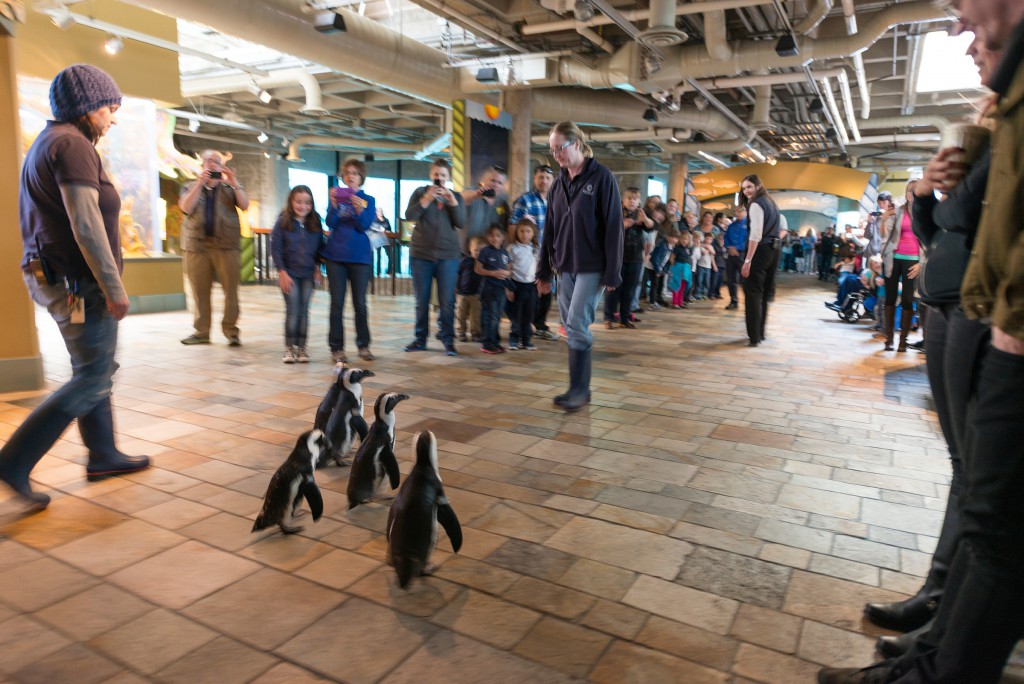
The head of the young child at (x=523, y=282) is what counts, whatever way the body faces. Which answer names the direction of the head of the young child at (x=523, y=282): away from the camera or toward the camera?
toward the camera

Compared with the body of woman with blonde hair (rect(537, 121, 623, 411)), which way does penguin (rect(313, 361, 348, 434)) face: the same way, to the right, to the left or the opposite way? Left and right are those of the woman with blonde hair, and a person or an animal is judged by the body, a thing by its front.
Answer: the opposite way

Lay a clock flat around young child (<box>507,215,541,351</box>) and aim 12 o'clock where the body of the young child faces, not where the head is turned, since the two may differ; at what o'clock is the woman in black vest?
The woman in black vest is roughly at 9 o'clock from the young child.

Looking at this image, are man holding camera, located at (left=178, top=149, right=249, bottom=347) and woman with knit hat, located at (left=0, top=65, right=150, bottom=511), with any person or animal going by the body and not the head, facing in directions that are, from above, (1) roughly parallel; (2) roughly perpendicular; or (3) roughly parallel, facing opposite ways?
roughly perpendicular

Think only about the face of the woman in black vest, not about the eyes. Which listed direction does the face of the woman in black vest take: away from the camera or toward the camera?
toward the camera

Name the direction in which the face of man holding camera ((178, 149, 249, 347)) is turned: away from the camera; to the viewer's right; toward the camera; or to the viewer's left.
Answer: toward the camera

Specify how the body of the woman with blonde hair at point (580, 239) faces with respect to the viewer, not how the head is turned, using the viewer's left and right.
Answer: facing the viewer and to the left of the viewer

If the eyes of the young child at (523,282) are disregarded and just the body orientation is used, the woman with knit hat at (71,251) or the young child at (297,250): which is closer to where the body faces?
the woman with knit hat

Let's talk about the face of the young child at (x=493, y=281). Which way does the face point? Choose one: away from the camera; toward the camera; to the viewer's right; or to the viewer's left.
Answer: toward the camera

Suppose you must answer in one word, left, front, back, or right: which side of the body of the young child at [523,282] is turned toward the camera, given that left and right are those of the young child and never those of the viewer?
front

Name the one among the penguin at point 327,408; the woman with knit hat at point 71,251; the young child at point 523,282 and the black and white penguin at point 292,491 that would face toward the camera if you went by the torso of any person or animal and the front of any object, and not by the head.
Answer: the young child
